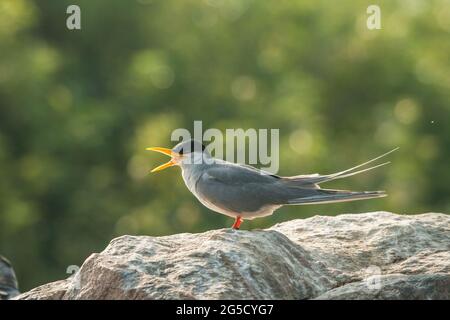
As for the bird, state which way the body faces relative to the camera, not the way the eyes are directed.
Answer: to the viewer's left
